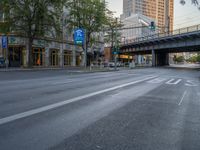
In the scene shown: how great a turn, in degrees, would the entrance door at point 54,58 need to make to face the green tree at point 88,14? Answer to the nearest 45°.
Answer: approximately 45° to its left
